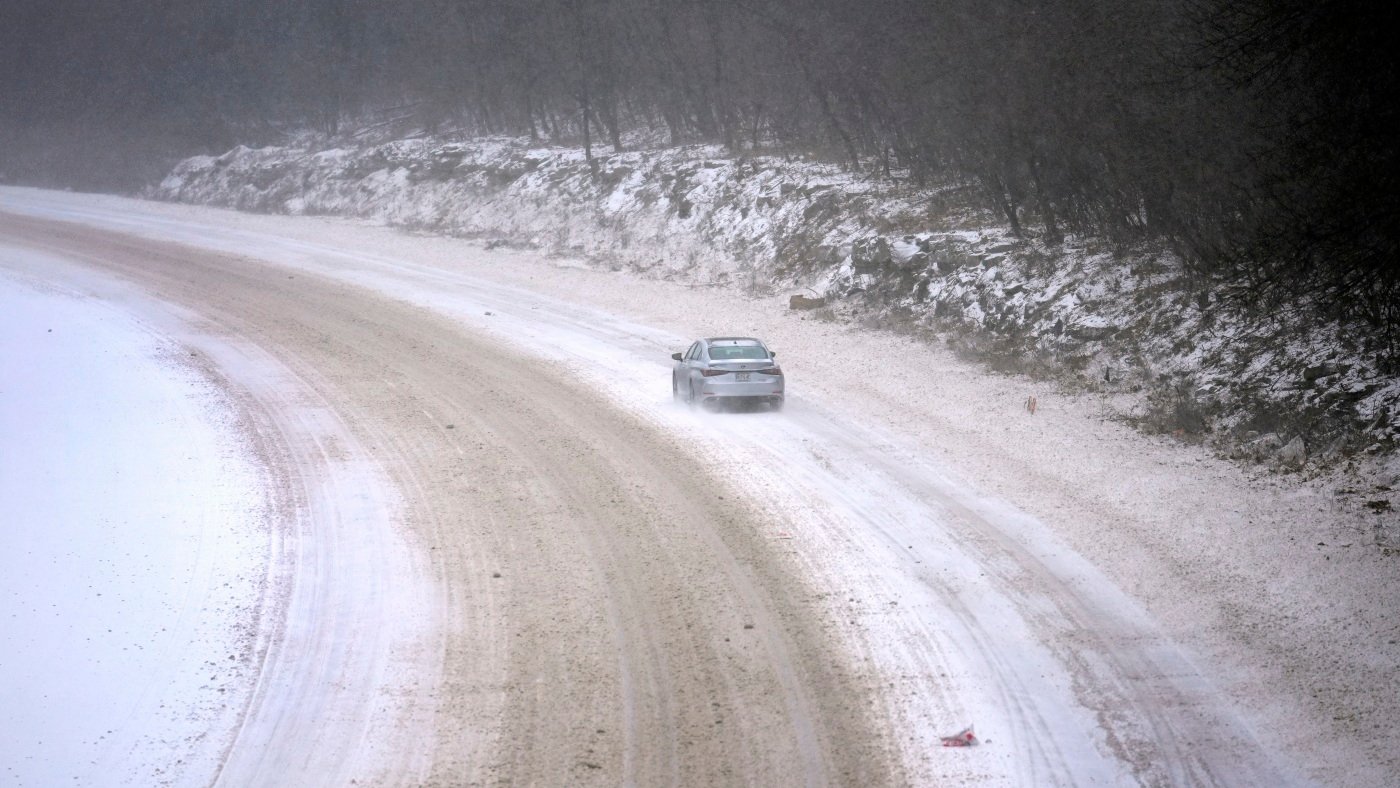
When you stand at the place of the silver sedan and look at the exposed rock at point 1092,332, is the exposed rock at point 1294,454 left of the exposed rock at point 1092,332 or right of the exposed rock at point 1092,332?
right

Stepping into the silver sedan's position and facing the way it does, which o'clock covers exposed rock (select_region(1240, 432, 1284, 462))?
The exposed rock is roughly at 4 o'clock from the silver sedan.

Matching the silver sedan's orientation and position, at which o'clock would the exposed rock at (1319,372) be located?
The exposed rock is roughly at 4 o'clock from the silver sedan.

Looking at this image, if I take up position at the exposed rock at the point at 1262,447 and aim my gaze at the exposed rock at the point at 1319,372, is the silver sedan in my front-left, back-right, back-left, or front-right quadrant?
back-left

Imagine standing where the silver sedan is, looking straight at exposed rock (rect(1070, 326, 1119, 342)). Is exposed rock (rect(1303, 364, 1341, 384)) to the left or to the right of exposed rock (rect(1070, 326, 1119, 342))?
right

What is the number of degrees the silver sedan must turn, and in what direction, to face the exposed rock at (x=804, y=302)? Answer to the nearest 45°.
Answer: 0° — it already faces it

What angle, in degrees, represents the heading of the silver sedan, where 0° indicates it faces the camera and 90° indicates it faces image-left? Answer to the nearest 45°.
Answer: approximately 180°

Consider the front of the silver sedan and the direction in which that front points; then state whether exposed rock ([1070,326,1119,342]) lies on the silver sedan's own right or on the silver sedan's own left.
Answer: on the silver sedan's own right

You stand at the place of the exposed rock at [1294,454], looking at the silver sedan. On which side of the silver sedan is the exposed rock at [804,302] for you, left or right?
right

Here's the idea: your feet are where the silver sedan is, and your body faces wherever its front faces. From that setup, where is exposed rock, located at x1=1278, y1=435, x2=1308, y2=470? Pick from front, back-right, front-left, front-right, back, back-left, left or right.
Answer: back-right
